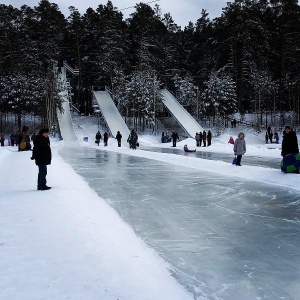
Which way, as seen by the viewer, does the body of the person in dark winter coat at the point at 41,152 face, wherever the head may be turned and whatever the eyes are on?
to the viewer's right

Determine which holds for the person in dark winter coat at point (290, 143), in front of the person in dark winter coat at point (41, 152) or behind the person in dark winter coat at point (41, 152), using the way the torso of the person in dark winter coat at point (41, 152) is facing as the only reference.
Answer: in front
